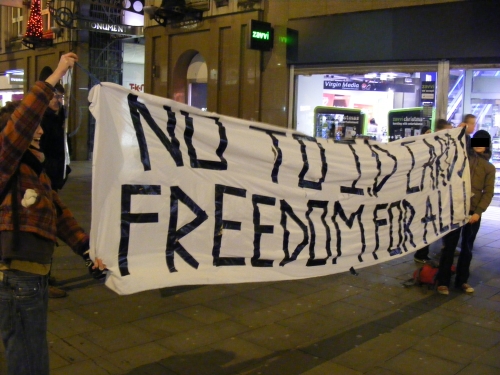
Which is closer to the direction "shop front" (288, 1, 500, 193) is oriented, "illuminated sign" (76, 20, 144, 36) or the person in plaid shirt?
the person in plaid shirt

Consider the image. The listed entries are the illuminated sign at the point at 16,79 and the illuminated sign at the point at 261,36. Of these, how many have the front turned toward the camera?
2

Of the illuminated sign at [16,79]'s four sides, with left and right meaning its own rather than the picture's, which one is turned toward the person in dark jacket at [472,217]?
front

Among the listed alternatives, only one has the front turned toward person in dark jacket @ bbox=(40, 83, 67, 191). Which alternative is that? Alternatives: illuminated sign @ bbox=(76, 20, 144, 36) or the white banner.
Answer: the illuminated sign

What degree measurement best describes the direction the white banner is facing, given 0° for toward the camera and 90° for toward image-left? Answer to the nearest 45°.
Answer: approximately 315°

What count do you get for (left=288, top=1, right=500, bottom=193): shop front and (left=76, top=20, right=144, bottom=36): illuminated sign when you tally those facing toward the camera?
2

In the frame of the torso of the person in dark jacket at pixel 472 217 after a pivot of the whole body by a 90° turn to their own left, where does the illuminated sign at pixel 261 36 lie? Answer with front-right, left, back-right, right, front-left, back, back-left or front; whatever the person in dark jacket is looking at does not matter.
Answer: back

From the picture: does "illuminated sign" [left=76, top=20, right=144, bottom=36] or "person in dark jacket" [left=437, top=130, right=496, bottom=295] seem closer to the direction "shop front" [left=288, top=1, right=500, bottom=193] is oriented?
the person in dark jacket

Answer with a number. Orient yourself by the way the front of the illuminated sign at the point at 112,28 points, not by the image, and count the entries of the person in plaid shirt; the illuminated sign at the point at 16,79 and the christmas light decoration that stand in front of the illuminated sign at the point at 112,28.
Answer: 1

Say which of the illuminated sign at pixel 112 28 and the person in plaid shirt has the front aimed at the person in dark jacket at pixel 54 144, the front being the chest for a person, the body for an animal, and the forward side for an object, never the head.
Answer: the illuminated sign

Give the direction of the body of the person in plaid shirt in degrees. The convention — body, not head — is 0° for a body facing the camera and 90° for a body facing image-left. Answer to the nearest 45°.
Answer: approximately 315°
